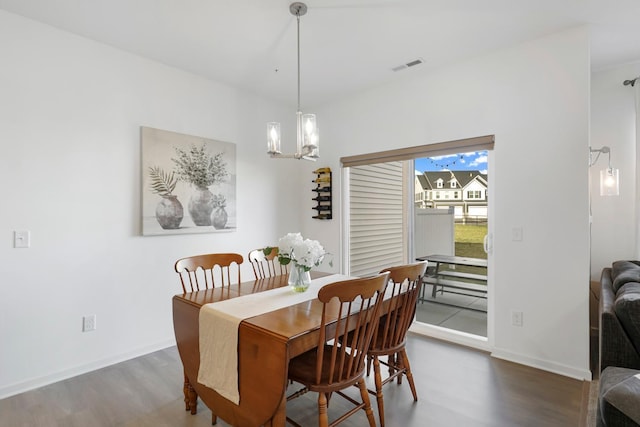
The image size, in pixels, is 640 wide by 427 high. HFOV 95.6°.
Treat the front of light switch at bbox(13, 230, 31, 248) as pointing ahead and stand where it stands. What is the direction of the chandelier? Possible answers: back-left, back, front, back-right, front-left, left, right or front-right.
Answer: front-left

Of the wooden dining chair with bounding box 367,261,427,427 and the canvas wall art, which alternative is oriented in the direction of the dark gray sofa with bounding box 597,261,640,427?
the canvas wall art

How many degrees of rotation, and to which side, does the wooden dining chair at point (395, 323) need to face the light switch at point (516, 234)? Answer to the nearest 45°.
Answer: approximately 90° to its right

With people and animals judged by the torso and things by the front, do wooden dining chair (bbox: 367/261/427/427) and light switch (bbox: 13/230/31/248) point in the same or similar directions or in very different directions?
very different directions

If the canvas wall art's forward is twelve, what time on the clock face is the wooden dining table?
The wooden dining table is roughly at 1 o'clock from the canvas wall art.

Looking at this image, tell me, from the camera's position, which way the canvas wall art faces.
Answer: facing the viewer and to the right of the viewer

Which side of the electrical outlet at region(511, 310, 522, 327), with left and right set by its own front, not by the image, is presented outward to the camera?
front

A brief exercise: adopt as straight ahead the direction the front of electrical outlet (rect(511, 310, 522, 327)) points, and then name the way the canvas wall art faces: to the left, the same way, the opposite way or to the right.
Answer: to the left

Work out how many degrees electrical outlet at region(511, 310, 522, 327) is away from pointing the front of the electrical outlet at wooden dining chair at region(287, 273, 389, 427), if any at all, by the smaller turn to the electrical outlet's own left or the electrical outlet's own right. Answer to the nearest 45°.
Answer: approximately 45° to the electrical outlet's own right

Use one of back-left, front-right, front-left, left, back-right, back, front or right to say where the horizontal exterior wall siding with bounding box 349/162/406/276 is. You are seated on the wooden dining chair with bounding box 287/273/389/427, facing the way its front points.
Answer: front-right

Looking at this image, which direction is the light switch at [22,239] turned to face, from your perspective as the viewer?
facing the viewer

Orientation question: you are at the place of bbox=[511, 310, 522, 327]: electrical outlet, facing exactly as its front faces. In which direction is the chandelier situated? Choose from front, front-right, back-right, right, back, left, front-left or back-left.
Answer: front-right

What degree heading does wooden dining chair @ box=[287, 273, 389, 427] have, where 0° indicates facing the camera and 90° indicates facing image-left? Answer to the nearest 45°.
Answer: approximately 135°

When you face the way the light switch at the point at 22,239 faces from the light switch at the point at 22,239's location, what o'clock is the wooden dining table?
The wooden dining table is roughly at 11 o'clock from the light switch.
